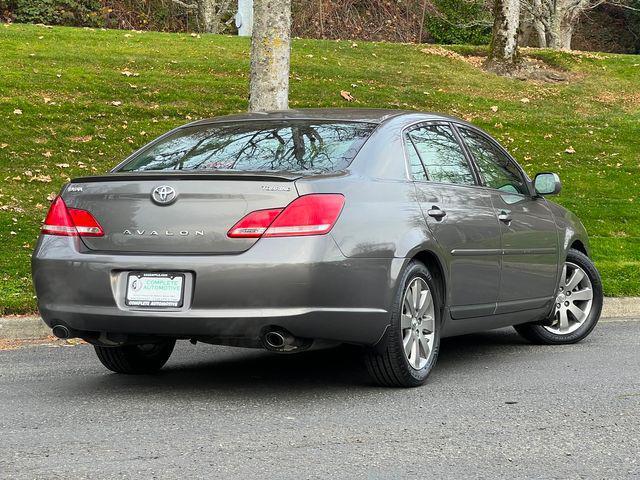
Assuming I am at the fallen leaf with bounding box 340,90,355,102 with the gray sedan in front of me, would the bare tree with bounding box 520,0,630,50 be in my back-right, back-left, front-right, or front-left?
back-left

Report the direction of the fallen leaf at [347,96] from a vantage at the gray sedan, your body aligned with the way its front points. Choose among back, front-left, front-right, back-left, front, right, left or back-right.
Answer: front-left

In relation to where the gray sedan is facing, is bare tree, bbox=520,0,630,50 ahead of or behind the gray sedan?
ahead

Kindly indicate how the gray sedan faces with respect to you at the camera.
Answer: facing away from the viewer and to the right of the viewer

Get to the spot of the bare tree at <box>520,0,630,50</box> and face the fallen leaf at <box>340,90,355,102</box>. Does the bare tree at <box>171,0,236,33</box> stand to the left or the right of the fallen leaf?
right

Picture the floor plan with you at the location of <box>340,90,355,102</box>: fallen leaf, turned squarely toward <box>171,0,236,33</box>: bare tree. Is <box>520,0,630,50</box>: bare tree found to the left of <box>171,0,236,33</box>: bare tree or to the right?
right
